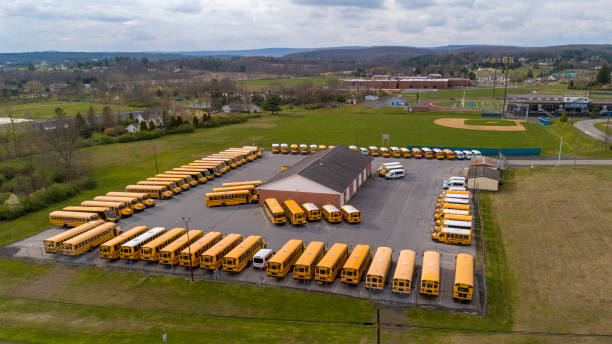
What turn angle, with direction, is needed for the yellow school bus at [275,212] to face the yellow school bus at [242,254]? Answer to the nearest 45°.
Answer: approximately 180°

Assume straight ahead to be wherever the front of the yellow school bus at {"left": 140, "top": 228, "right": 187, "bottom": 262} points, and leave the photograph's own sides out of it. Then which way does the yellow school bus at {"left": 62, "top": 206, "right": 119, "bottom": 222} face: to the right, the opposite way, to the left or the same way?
to the right

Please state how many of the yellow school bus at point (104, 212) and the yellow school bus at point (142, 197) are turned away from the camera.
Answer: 0

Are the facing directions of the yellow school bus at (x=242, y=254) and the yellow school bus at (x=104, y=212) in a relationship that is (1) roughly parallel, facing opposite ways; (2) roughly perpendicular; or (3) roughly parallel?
roughly perpendicular
